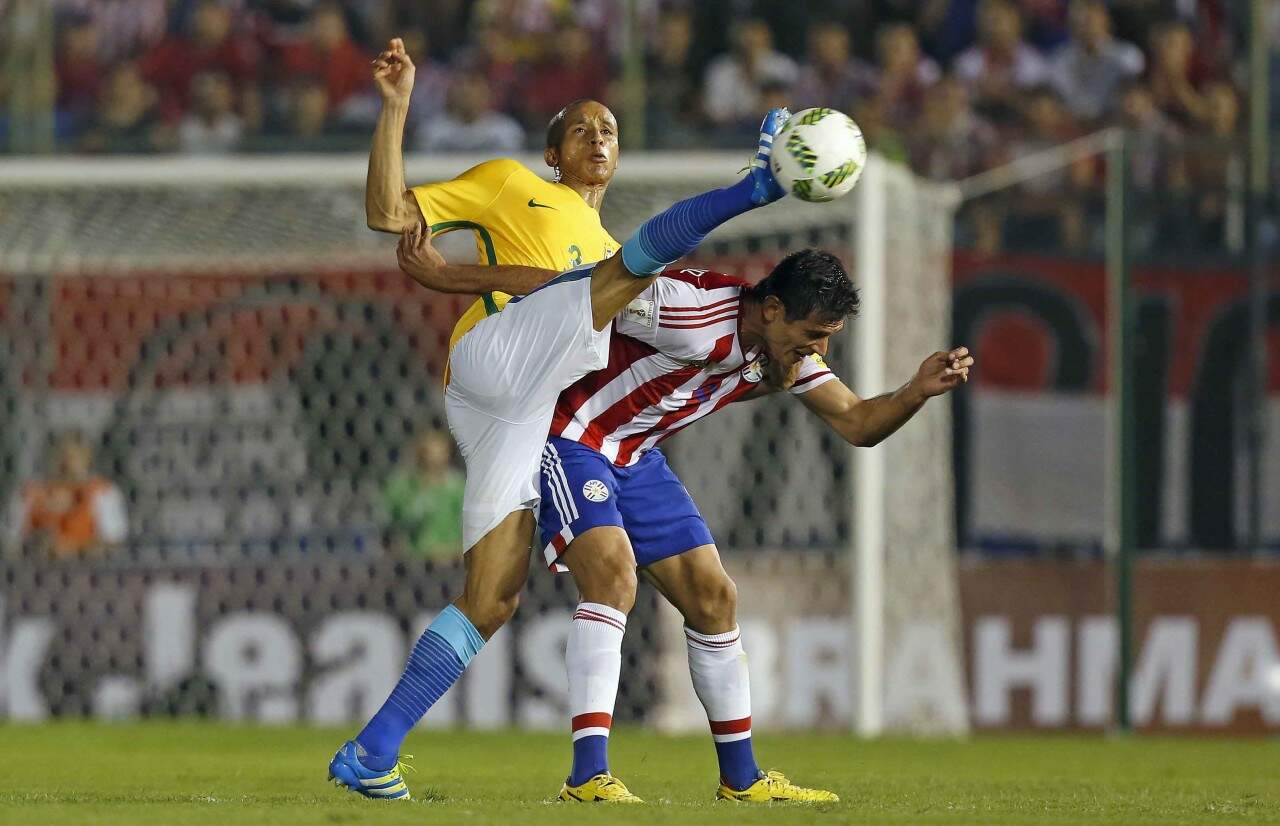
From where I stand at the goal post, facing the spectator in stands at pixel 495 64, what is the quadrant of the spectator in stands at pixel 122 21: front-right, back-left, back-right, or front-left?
front-left

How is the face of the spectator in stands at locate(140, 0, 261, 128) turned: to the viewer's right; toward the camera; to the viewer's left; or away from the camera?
toward the camera

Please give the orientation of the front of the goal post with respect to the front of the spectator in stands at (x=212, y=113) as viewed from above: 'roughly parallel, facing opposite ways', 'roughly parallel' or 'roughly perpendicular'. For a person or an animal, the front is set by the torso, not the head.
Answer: roughly parallel

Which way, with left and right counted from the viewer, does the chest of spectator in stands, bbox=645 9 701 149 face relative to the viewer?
facing the viewer

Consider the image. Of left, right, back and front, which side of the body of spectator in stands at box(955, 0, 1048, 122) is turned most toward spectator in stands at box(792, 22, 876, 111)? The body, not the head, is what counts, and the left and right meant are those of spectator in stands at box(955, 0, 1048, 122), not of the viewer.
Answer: right

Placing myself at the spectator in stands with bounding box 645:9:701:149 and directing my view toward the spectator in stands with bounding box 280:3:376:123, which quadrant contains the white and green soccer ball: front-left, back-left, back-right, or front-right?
back-left

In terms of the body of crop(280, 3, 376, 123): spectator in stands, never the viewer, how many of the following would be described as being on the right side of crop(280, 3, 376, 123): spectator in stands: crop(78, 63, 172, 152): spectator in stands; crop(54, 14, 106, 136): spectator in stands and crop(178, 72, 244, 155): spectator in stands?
3

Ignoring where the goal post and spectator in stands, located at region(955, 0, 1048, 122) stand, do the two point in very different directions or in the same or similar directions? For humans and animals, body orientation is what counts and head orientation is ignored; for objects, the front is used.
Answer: same or similar directions

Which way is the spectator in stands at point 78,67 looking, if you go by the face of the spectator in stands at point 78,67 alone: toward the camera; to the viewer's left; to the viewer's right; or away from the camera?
toward the camera

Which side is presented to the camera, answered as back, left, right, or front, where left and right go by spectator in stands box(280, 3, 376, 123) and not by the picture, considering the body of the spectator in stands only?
front

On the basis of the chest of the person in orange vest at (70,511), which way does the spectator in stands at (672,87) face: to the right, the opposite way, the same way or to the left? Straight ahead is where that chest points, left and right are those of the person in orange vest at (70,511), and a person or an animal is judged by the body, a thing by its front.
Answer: the same way

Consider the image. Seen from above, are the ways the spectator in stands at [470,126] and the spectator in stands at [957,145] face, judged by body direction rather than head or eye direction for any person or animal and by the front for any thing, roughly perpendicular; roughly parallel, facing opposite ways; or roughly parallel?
roughly parallel

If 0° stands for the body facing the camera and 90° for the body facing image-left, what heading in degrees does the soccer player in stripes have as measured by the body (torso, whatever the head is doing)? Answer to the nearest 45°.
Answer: approximately 315°

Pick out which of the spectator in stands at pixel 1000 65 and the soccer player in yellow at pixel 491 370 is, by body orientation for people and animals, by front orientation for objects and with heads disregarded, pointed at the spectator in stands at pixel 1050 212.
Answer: the spectator in stands at pixel 1000 65

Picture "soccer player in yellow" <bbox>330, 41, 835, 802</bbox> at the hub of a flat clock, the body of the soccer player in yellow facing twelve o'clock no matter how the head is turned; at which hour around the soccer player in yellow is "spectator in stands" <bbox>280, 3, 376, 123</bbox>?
The spectator in stands is roughly at 7 o'clock from the soccer player in yellow.

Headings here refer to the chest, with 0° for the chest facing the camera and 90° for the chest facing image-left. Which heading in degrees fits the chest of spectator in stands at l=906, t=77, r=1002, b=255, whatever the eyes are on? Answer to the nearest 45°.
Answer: approximately 0°

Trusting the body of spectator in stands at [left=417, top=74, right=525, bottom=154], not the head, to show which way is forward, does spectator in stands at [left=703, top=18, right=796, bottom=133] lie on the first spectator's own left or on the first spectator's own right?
on the first spectator's own left

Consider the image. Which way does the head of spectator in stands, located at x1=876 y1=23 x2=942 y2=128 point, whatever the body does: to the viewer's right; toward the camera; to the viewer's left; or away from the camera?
toward the camera

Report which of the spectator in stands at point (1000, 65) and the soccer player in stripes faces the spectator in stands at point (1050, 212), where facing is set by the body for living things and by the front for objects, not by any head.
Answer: the spectator in stands at point (1000, 65)

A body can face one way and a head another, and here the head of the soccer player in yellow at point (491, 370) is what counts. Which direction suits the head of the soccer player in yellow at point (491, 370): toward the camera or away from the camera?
toward the camera

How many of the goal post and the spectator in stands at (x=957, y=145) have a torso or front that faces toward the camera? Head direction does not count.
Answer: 2
